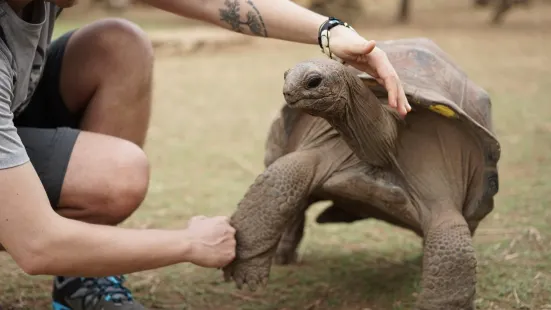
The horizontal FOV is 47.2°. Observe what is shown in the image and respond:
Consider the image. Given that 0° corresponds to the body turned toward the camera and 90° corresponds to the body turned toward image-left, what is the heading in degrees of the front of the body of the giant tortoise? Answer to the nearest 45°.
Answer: approximately 45°
